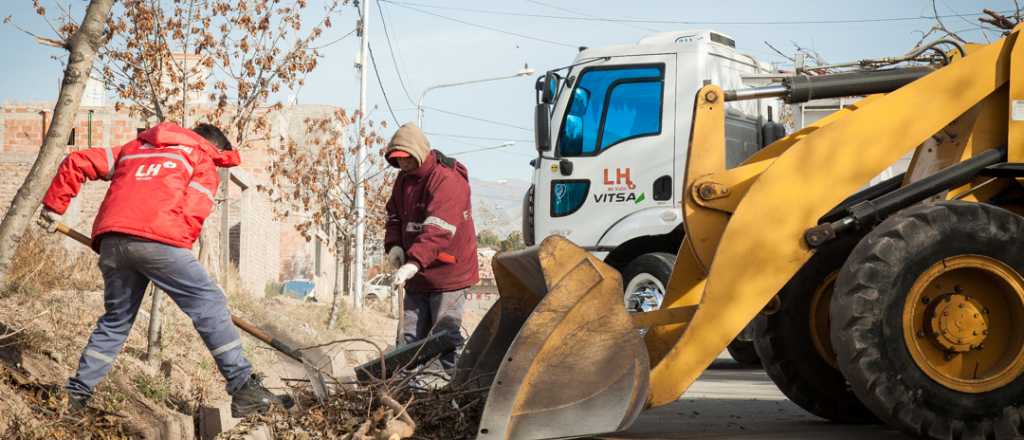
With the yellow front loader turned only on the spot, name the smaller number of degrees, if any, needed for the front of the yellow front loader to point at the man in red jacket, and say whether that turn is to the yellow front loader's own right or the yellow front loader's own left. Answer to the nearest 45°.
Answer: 0° — it already faces them

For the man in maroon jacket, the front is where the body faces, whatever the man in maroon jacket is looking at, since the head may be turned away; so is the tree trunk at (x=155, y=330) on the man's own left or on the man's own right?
on the man's own right

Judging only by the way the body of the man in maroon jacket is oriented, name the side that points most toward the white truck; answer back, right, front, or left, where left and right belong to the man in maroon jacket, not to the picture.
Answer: back

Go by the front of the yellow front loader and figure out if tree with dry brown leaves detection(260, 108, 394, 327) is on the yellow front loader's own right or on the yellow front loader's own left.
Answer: on the yellow front loader's own right

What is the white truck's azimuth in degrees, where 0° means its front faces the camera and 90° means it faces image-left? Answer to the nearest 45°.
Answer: approximately 90°

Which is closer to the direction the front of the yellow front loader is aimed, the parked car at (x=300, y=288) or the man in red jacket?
the man in red jacket

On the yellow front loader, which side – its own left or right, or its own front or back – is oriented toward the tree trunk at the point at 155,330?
front

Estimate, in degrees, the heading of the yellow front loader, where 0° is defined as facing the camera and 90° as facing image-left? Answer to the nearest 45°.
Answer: approximately 90°
